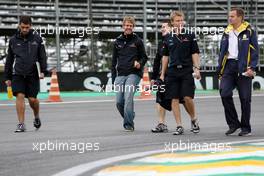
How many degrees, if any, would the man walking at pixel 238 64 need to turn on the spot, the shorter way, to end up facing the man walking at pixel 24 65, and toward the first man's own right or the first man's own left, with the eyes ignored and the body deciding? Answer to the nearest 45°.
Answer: approximately 45° to the first man's own right

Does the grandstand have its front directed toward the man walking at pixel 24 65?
yes

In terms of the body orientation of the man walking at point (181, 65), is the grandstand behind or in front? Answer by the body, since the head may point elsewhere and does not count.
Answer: behind

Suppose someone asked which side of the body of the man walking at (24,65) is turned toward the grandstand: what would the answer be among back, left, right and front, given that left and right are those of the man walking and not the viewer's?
back

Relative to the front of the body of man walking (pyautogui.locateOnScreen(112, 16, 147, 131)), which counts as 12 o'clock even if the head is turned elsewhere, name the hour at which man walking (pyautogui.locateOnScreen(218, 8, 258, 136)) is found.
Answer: man walking (pyautogui.locateOnScreen(218, 8, 258, 136)) is roughly at 10 o'clock from man walking (pyautogui.locateOnScreen(112, 16, 147, 131)).

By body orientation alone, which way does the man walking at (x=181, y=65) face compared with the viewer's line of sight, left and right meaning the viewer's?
facing the viewer

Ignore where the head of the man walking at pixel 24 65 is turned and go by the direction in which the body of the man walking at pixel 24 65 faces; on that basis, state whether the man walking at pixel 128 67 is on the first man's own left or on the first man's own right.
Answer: on the first man's own left

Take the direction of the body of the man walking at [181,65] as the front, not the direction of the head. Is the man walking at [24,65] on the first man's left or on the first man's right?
on the first man's right

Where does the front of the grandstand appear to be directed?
toward the camera

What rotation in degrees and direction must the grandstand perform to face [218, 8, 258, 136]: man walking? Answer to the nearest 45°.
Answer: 0° — it already faces them

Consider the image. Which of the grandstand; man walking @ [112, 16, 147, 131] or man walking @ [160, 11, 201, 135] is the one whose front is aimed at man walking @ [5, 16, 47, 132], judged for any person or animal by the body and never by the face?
the grandstand

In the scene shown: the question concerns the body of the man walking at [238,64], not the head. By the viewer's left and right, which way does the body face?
facing the viewer and to the left of the viewer

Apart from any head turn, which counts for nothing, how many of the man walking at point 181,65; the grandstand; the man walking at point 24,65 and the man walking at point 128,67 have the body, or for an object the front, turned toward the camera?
4

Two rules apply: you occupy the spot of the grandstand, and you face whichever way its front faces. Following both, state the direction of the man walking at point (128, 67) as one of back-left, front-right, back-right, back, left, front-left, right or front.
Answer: front

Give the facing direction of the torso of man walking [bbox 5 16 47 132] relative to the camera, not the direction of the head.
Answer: toward the camera

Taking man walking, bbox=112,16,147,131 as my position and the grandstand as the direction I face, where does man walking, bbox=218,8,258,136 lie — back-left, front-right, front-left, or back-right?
back-right

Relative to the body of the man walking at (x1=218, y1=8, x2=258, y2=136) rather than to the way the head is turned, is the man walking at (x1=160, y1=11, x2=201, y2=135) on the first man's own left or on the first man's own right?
on the first man's own right

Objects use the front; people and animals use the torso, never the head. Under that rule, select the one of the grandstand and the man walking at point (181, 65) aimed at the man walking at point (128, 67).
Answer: the grandstand

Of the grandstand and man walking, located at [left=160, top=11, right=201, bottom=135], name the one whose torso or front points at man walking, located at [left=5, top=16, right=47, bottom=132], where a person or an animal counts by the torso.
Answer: the grandstand

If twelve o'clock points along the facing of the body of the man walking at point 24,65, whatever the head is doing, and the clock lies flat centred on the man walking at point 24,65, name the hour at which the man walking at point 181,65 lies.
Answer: the man walking at point 181,65 is roughly at 10 o'clock from the man walking at point 24,65.
